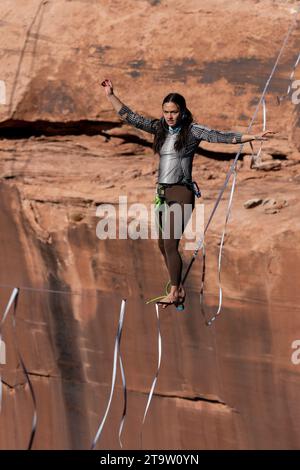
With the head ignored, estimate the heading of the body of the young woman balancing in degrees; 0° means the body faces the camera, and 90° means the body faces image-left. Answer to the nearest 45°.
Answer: approximately 45°
